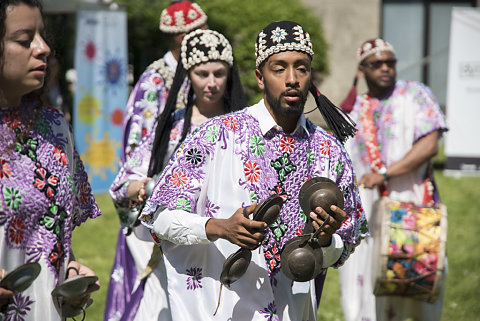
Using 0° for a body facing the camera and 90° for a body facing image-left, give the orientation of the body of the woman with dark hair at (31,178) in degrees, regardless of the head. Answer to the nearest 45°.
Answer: approximately 315°

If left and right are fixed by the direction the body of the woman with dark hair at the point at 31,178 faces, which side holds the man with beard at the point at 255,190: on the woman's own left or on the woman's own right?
on the woman's own left

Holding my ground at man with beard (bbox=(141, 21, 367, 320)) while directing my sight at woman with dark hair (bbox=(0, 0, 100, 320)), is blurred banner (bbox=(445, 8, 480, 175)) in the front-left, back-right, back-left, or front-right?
back-right

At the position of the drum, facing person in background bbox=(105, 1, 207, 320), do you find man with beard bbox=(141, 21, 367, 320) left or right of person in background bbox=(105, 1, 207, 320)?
left

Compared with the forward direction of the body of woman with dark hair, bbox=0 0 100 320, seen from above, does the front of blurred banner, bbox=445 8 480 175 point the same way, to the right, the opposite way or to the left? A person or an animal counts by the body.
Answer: to the right

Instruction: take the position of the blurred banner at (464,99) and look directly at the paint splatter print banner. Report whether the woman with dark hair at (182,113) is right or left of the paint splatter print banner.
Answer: left

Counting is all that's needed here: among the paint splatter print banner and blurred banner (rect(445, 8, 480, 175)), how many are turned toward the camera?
2

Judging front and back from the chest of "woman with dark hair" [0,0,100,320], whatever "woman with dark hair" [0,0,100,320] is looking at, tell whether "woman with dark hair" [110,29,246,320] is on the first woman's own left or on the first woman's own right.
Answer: on the first woman's own left

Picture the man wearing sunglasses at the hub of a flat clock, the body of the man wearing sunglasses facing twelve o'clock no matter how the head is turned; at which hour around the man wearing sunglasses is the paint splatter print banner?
The paint splatter print banner is roughly at 3 o'clock from the man wearing sunglasses.
